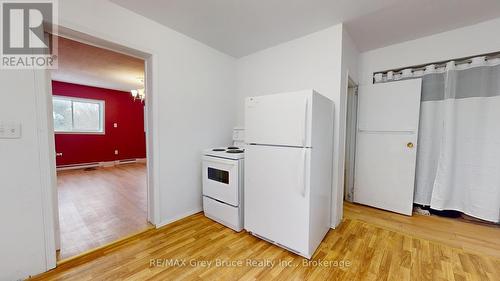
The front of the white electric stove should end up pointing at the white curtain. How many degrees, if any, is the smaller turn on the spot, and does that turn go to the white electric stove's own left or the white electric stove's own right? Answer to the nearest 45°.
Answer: approximately 135° to the white electric stove's own left

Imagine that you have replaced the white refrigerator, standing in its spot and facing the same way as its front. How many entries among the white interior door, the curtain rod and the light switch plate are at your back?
2

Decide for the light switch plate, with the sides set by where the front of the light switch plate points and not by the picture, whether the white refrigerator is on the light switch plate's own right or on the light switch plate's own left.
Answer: on the light switch plate's own left

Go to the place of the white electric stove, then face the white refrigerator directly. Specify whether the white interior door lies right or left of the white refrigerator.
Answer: left

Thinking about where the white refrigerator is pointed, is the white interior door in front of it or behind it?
behind

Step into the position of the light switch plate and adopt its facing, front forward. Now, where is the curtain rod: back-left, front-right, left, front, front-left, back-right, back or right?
front-left

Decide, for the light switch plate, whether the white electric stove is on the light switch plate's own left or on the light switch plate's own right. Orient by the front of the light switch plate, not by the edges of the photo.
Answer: on the light switch plate's own left

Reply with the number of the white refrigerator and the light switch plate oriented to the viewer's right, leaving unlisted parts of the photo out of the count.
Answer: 0

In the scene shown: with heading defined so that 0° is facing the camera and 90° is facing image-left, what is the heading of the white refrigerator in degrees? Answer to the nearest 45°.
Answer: approximately 45°

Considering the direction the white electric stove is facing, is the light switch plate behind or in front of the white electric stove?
in front
